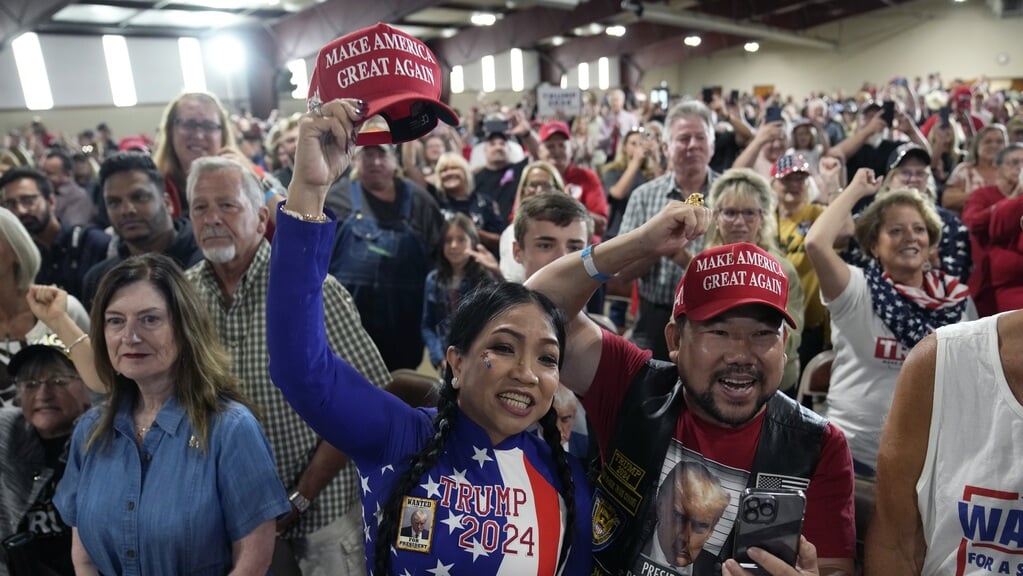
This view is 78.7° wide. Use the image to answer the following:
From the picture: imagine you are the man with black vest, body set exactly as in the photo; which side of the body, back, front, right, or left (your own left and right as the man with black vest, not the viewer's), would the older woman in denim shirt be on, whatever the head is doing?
right

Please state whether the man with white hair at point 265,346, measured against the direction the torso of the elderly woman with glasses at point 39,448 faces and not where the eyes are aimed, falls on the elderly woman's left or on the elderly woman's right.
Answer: on the elderly woman's left

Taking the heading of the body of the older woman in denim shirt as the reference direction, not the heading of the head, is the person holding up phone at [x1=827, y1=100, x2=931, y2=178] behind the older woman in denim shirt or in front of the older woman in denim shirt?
behind

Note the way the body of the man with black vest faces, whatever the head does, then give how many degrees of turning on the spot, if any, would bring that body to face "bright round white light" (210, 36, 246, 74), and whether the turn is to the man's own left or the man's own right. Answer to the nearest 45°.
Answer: approximately 135° to the man's own right

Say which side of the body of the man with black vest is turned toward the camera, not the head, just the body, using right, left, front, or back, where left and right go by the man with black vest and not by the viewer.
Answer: front

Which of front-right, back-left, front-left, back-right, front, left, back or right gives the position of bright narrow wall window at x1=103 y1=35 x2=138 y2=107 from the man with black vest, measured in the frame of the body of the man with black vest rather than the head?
back-right

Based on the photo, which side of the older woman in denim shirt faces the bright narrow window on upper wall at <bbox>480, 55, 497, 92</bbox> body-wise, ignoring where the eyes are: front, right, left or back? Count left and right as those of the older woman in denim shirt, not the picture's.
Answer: back

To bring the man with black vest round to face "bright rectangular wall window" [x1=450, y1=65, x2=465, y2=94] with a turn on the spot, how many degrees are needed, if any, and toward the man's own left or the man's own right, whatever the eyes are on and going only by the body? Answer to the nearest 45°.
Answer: approximately 180°

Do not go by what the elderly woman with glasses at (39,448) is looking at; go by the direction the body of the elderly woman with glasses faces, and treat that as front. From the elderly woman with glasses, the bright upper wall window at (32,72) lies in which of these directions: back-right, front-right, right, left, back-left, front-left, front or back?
back

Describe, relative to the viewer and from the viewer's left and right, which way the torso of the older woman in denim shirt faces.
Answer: facing the viewer and to the left of the viewer

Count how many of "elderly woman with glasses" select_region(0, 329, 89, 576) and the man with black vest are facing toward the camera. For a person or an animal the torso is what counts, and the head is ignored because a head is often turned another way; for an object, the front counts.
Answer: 2

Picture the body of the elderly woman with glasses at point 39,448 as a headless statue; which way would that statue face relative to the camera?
toward the camera

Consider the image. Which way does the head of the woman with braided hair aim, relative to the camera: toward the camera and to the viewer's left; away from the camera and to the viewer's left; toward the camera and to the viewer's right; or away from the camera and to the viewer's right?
toward the camera and to the viewer's right

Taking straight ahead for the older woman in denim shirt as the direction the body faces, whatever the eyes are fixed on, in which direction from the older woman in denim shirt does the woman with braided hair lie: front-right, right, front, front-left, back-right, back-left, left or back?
left

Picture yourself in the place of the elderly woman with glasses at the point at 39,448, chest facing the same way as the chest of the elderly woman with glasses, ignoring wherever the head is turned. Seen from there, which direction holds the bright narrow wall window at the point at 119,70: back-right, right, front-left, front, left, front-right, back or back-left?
back
